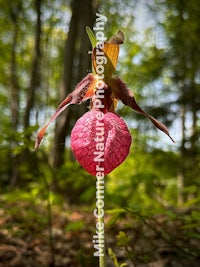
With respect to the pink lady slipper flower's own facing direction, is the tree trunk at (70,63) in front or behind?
behind

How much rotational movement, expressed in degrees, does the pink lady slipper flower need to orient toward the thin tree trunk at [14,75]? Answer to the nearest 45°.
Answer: approximately 180°

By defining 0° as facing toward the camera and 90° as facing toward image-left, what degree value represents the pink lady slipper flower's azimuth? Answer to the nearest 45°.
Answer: approximately 0°
